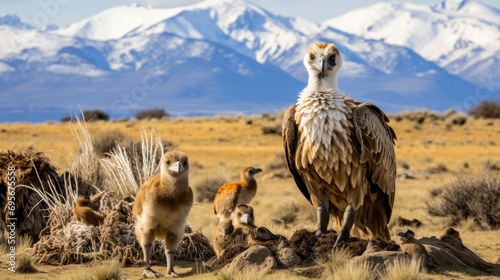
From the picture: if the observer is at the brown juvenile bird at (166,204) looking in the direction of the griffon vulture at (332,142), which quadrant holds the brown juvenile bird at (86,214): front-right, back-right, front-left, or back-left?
back-left

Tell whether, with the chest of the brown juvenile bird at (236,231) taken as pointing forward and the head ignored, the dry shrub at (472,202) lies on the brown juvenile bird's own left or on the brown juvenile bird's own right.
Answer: on the brown juvenile bird's own left

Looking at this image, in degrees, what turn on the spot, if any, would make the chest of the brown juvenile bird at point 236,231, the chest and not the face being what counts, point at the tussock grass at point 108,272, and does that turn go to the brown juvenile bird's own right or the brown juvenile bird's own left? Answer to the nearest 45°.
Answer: approximately 90° to the brown juvenile bird's own right

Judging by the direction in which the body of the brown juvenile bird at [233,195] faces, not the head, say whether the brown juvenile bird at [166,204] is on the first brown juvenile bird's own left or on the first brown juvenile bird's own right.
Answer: on the first brown juvenile bird's own right

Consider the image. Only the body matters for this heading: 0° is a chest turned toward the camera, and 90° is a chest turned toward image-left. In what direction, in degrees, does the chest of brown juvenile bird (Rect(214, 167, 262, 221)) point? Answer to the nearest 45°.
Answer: approximately 270°

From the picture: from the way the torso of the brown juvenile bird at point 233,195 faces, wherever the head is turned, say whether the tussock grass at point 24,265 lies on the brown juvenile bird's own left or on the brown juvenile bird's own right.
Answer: on the brown juvenile bird's own right

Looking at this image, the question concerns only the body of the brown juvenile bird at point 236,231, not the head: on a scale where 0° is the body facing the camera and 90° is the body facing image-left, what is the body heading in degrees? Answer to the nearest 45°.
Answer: approximately 315°

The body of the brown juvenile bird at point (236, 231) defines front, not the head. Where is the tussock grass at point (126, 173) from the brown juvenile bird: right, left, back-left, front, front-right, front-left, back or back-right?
back

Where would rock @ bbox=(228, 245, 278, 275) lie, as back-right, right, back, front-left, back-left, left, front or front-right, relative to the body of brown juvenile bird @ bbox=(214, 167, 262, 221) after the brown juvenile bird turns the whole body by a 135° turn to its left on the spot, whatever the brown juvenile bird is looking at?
back-left

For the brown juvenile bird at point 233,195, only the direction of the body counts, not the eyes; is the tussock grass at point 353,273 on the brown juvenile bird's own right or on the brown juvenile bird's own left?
on the brown juvenile bird's own right

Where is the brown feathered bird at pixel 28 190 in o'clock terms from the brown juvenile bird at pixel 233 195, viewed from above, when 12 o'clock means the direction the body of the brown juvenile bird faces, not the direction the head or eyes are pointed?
The brown feathered bird is roughly at 5 o'clock from the brown juvenile bird.
